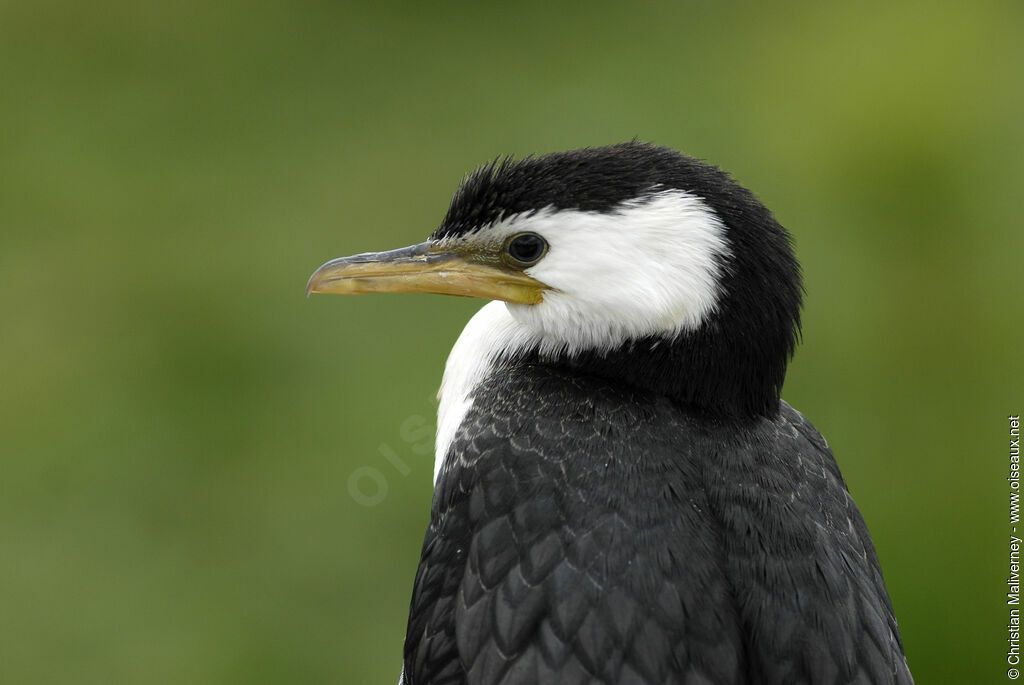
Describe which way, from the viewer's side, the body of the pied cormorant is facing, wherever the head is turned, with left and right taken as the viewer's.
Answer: facing away from the viewer and to the left of the viewer
